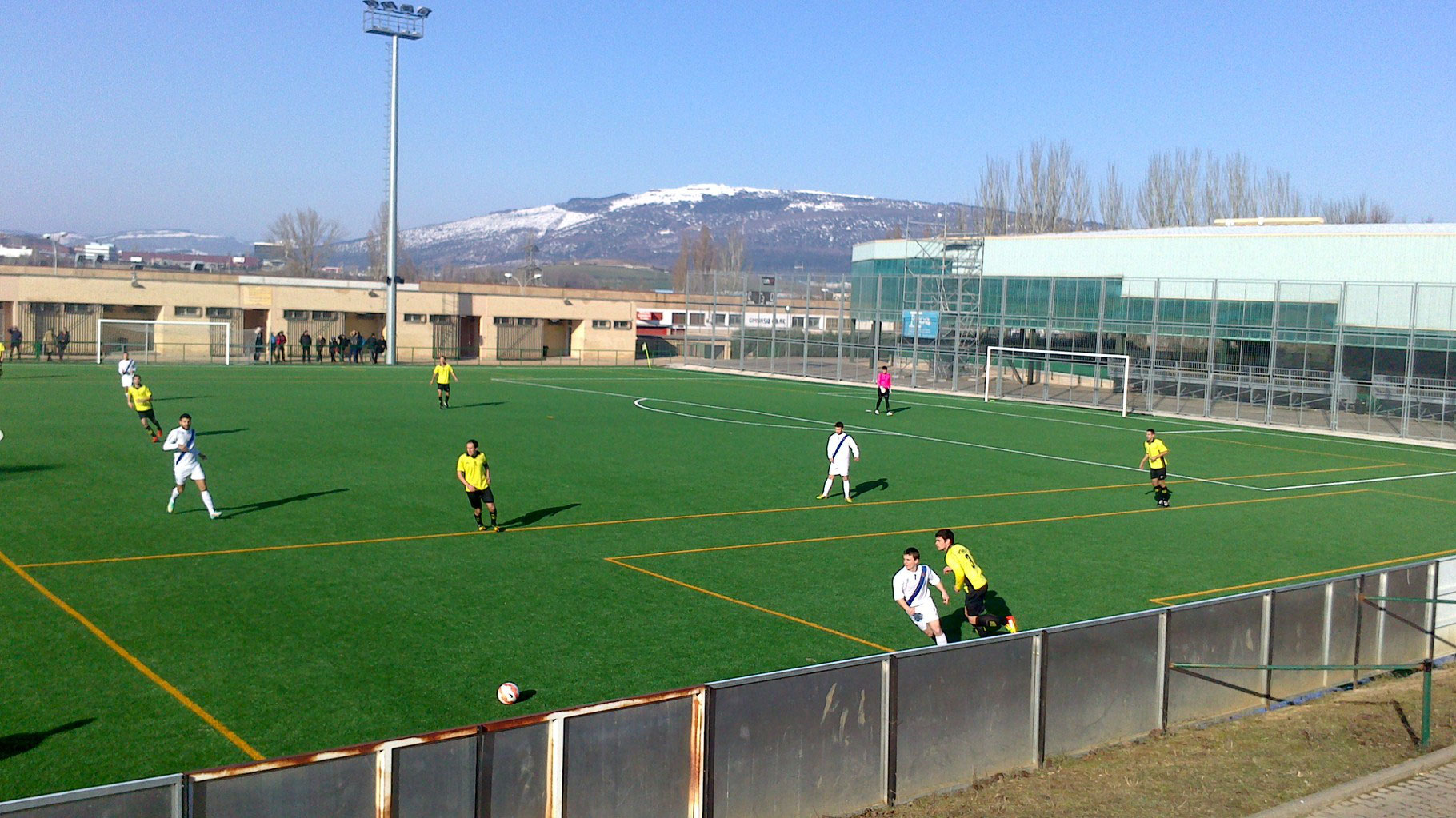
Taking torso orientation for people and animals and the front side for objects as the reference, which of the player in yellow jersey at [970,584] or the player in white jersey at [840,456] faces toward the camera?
the player in white jersey

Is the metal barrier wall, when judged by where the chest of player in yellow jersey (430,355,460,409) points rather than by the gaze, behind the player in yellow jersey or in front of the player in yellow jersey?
in front

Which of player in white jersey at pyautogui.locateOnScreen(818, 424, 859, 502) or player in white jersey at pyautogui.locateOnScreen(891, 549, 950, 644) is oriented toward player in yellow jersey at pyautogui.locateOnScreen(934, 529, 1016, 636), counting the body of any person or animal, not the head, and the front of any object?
player in white jersey at pyautogui.locateOnScreen(818, 424, 859, 502)

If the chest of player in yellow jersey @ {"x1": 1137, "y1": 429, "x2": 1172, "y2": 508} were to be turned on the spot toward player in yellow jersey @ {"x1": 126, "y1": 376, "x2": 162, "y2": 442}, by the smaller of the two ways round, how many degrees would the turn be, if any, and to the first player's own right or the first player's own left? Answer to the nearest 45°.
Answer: approximately 45° to the first player's own right

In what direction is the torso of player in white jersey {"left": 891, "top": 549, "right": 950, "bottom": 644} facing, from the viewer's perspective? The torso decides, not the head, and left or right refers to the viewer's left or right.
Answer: facing the viewer and to the left of the viewer

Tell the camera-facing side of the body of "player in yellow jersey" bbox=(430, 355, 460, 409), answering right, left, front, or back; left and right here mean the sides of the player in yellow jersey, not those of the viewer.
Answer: front

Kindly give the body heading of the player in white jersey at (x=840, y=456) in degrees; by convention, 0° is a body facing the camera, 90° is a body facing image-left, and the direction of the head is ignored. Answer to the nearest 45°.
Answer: approximately 0°

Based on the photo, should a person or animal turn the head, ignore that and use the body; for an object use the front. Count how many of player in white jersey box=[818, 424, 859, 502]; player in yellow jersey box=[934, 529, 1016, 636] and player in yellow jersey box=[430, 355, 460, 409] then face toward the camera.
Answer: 2

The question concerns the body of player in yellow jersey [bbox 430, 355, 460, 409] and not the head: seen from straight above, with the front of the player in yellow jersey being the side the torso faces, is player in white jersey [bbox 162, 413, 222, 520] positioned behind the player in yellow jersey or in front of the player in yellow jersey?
in front
